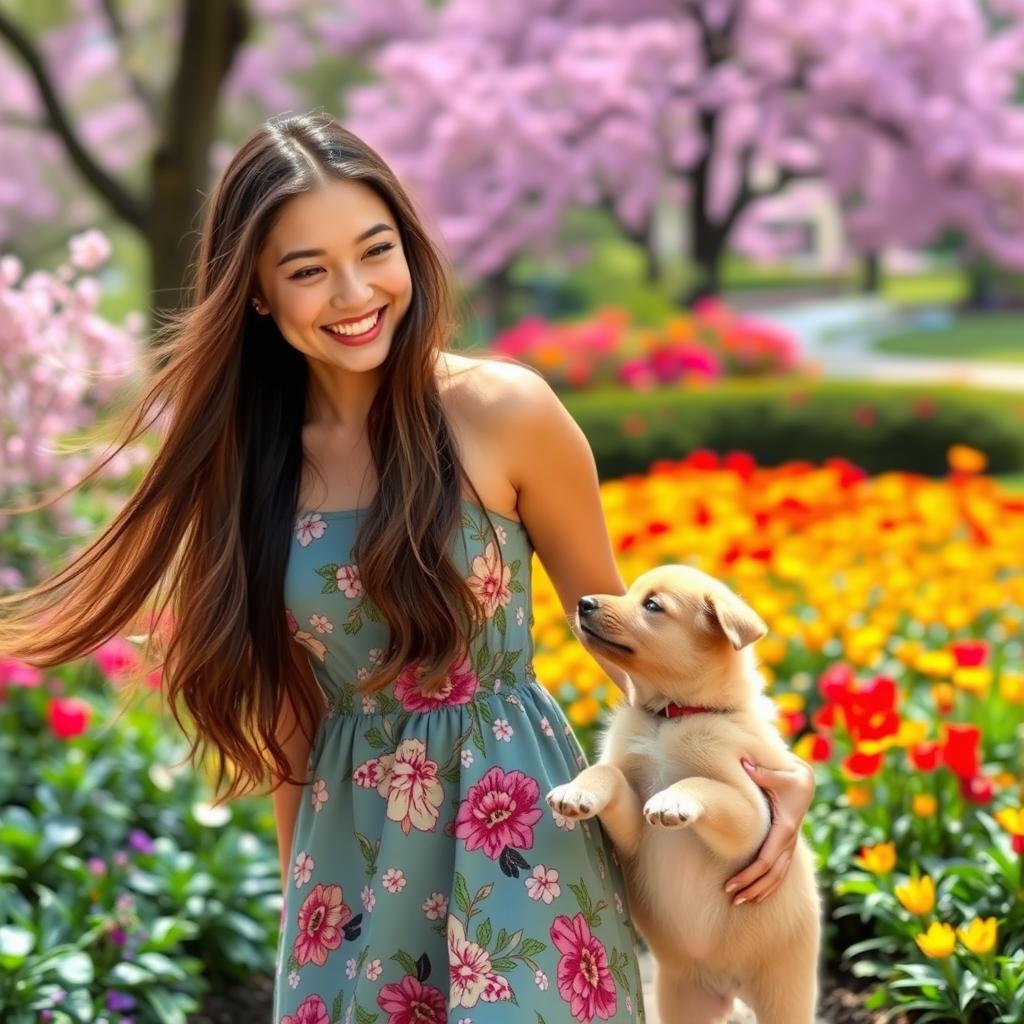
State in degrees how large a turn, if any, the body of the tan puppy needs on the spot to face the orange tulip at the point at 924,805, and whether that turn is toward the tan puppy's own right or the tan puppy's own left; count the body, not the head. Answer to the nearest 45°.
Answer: approximately 180°

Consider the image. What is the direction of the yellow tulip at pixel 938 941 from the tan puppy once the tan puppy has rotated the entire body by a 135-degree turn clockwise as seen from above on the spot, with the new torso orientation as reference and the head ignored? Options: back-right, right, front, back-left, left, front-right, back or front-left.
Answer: front-right

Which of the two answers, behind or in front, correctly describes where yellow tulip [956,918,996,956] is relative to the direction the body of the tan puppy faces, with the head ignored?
behind

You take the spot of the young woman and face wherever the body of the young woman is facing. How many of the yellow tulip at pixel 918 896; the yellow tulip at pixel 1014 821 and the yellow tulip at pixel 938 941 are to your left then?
3

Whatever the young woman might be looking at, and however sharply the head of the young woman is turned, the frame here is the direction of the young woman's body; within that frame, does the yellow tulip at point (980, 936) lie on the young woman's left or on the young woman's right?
on the young woman's left

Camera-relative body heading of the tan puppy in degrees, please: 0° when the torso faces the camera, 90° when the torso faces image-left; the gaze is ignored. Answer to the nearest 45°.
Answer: approximately 45°

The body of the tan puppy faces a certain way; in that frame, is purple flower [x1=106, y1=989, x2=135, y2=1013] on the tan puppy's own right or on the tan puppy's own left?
on the tan puppy's own right

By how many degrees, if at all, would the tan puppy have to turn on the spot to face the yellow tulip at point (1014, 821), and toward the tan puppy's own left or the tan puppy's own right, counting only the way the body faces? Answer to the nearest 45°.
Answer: approximately 180°

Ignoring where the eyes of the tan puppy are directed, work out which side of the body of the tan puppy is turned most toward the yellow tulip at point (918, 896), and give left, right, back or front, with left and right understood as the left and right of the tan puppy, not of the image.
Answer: back

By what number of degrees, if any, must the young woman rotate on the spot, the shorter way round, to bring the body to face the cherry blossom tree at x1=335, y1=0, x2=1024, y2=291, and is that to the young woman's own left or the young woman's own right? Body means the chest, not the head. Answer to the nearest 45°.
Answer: approximately 180°

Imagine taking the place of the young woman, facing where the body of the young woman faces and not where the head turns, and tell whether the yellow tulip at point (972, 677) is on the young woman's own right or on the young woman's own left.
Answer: on the young woman's own left
